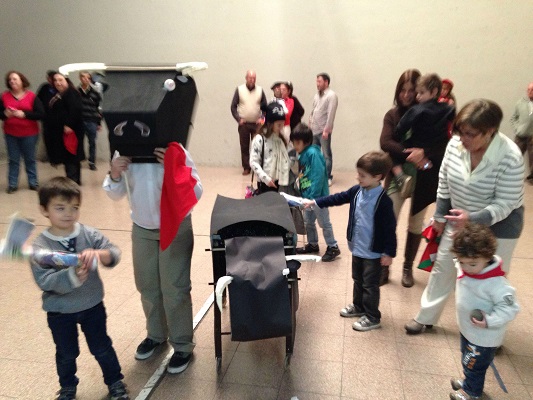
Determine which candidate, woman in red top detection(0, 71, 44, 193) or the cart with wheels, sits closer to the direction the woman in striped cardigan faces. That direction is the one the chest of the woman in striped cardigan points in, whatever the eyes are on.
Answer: the cart with wheels

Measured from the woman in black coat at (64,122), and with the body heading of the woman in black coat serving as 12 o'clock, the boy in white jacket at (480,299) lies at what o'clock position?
The boy in white jacket is roughly at 10 o'clock from the woman in black coat.

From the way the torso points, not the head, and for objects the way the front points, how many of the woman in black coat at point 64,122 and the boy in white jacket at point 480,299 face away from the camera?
0

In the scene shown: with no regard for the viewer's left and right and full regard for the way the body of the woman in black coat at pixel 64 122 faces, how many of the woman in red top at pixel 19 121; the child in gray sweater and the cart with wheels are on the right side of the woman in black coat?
1

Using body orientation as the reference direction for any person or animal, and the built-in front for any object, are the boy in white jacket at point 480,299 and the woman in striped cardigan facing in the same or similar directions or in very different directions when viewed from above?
same or similar directions

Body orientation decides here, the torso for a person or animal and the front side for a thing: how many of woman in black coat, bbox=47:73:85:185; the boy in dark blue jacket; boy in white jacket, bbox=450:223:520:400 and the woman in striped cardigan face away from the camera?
0

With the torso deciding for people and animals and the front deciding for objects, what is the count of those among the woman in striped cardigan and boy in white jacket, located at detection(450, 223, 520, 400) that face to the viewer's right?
0

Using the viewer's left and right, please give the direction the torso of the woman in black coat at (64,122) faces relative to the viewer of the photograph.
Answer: facing the viewer and to the left of the viewer

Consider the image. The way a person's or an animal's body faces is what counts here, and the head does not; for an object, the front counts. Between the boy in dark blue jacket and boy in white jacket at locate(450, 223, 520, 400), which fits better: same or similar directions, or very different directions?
same or similar directions

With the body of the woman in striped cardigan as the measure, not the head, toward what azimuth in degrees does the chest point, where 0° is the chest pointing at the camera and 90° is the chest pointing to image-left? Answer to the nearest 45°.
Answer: approximately 45°

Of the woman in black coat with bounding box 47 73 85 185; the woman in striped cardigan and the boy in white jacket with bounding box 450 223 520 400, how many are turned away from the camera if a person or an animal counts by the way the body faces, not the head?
0

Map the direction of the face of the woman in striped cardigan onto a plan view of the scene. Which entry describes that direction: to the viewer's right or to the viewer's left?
to the viewer's left

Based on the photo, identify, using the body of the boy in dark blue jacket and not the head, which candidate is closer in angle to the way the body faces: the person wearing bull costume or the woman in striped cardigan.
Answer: the person wearing bull costume

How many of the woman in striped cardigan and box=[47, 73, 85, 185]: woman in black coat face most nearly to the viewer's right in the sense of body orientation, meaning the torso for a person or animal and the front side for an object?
0
